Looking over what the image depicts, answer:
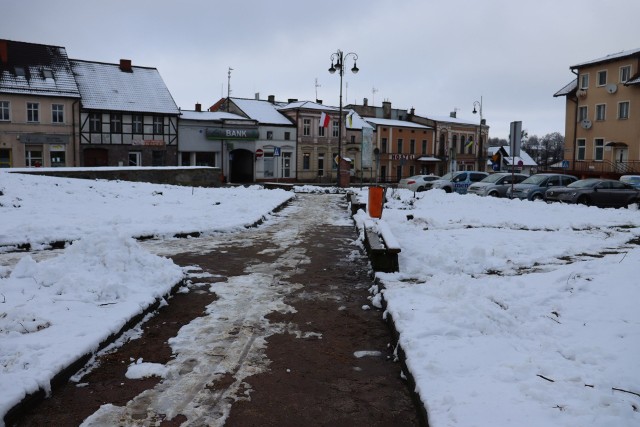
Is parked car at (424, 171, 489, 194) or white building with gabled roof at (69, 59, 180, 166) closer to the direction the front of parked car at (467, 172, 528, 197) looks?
the white building with gabled roof

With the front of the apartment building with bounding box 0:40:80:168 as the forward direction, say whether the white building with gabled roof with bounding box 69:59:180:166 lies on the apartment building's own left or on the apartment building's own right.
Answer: on the apartment building's own left

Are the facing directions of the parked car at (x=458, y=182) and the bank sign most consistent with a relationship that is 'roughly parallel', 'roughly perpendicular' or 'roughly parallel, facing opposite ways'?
roughly perpendicular

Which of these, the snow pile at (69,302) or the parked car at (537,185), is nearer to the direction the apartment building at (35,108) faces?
the snow pile

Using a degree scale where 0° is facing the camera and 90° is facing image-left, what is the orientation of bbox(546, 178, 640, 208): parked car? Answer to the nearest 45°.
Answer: approximately 45°

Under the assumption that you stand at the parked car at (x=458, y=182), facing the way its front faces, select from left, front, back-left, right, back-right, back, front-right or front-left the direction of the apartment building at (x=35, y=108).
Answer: front-right

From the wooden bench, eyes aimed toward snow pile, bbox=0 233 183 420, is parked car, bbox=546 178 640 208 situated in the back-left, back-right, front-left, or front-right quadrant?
back-right

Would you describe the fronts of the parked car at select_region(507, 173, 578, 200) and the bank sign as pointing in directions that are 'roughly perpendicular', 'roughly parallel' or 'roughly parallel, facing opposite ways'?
roughly perpendicular
